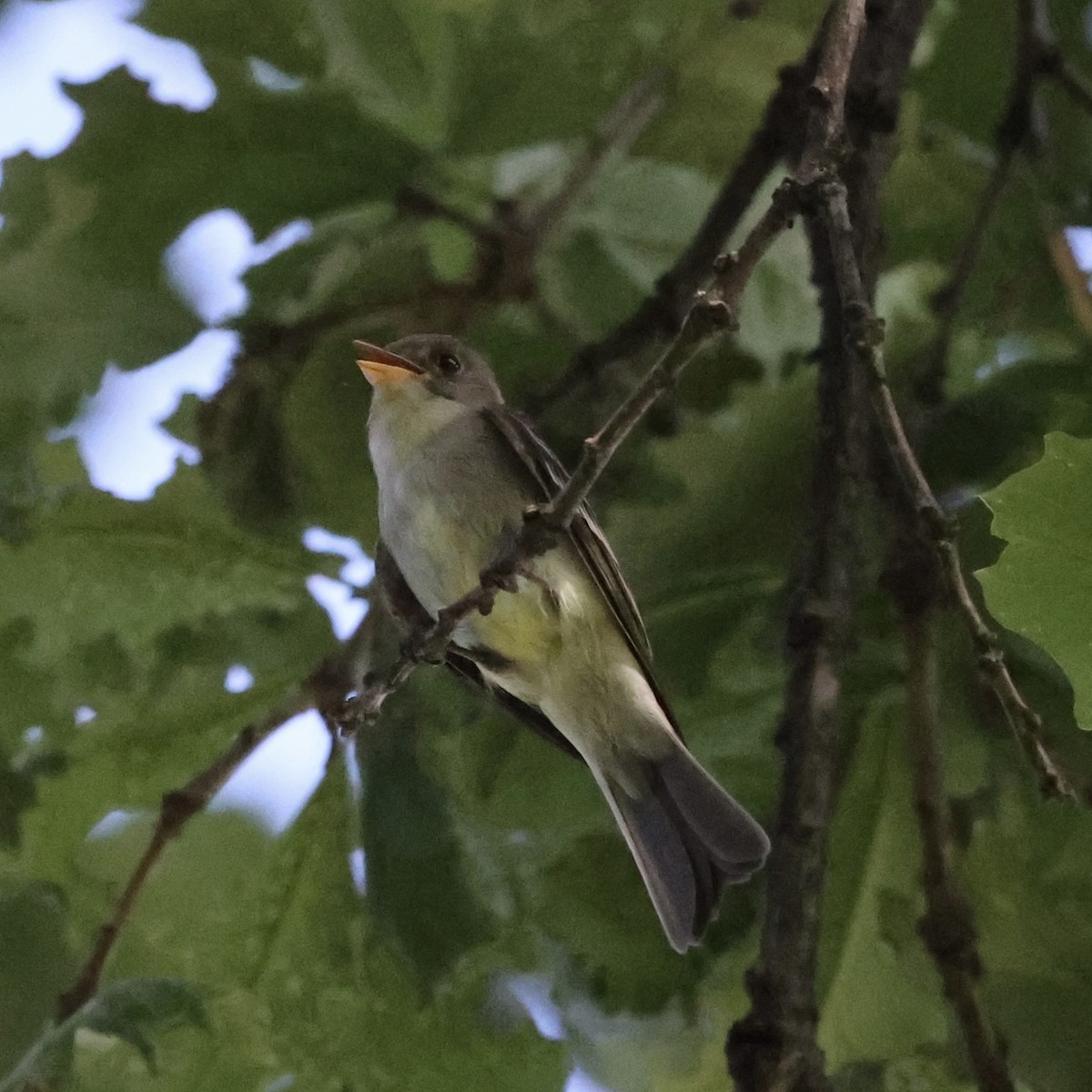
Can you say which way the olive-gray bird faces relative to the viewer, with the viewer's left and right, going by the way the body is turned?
facing the viewer and to the left of the viewer
